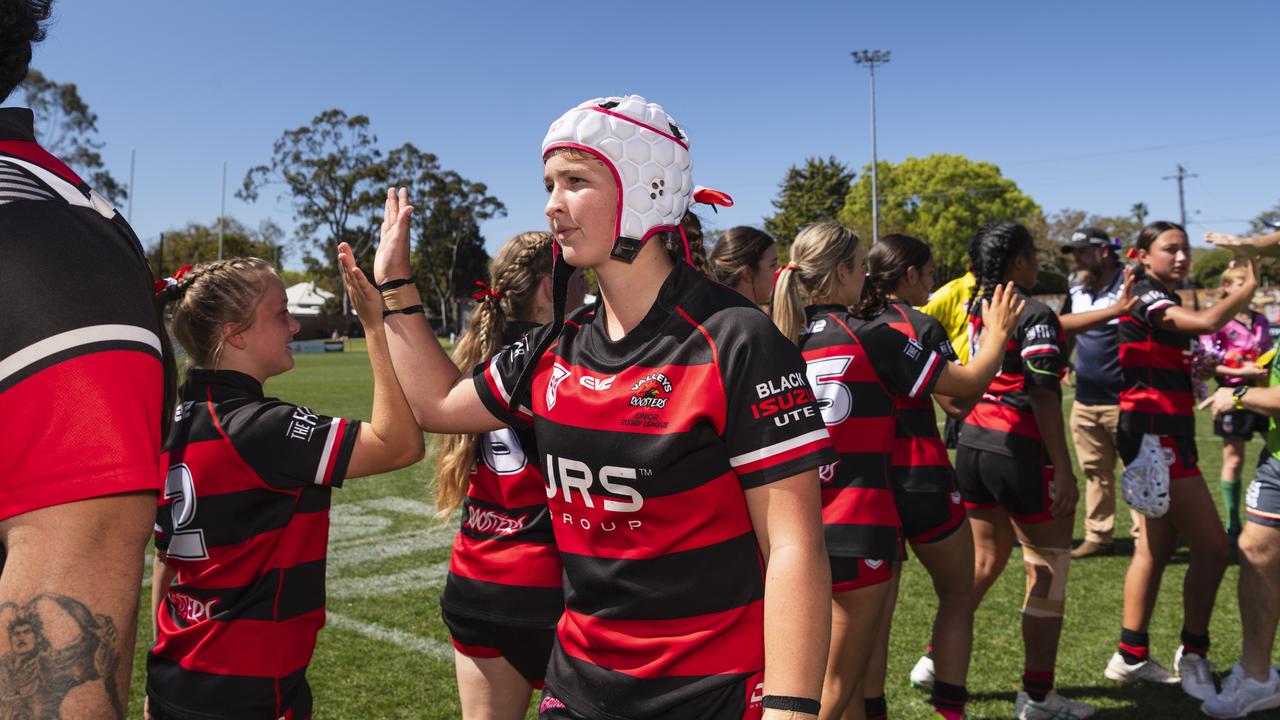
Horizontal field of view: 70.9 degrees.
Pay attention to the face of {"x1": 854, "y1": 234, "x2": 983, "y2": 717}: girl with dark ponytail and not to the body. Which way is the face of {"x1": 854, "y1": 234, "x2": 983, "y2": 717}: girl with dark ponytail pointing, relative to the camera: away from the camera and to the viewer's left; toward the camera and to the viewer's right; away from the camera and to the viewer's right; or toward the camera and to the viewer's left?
away from the camera and to the viewer's right

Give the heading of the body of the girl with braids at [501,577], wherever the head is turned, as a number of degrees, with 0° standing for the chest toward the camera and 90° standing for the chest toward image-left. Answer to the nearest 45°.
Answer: approximately 225°

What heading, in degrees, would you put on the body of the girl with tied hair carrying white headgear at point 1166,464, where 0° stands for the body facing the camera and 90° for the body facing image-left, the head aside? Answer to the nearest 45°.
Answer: approximately 315°

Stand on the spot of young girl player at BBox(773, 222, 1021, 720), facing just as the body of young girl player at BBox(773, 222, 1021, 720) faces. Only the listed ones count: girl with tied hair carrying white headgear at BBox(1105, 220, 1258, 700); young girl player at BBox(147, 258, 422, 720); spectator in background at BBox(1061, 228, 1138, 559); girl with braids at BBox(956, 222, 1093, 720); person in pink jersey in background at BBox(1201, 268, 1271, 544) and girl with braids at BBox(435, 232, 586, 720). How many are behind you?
2

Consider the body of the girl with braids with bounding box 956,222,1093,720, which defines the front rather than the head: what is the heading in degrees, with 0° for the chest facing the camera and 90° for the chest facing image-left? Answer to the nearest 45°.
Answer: approximately 225°

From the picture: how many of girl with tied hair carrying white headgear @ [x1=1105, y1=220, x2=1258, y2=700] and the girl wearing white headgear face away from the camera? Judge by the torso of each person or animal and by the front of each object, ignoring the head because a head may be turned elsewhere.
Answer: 0

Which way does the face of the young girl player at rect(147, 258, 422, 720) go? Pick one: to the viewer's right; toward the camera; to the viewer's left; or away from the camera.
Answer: to the viewer's right

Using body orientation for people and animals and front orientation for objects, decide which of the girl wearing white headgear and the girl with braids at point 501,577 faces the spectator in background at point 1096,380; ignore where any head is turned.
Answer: the girl with braids

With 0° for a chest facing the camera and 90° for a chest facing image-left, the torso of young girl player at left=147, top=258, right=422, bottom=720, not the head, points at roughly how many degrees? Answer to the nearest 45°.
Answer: approximately 225°

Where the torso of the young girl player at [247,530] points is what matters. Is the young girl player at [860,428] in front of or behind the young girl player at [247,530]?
in front

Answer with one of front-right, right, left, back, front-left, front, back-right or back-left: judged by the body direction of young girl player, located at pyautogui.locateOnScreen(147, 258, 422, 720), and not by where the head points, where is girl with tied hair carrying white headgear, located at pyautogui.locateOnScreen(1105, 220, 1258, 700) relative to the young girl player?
front-right
